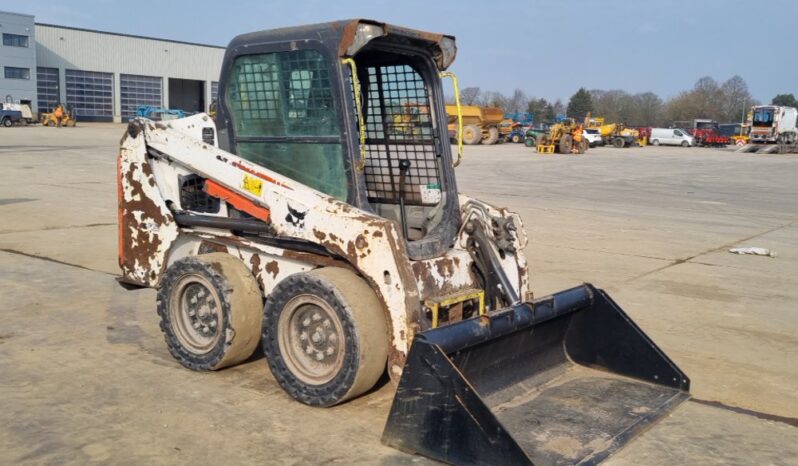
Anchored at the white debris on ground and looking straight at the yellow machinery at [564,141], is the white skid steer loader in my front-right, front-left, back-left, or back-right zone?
back-left

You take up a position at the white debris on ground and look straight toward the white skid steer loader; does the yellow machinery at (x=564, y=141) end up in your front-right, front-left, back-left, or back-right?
back-right

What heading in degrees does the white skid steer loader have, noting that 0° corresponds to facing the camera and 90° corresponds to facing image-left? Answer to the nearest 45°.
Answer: approximately 315°

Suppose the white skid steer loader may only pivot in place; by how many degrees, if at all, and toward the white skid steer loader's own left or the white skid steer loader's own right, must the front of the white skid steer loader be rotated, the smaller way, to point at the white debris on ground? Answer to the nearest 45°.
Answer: approximately 90° to the white skid steer loader's own left

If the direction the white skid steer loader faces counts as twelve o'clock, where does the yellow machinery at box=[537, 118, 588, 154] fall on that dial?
The yellow machinery is roughly at 8 o'clock from the white skid steer loader.
